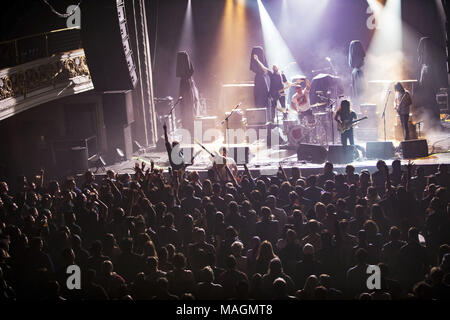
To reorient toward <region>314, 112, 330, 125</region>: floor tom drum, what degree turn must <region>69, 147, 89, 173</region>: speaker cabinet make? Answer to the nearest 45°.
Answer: approximately 90° to its left

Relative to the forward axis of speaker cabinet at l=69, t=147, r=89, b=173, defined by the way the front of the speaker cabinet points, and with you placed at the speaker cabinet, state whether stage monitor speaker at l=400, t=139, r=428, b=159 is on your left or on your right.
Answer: on your left

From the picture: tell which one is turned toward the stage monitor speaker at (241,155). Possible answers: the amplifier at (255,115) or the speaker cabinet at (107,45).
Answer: the amplifier

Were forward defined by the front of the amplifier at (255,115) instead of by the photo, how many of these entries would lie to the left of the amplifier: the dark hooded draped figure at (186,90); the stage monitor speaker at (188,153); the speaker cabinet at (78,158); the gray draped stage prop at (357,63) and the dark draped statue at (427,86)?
2

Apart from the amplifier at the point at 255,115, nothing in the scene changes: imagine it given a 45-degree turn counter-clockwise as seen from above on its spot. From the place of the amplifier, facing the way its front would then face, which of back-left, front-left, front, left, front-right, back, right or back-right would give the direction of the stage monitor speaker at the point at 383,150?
front

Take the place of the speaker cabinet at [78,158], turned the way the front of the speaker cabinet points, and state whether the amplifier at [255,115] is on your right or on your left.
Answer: on your left

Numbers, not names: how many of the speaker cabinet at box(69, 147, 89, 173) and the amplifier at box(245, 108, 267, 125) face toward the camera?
2

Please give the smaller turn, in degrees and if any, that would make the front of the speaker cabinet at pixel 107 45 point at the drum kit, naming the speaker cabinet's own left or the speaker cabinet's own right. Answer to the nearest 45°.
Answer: approximately 135° to the speaker cabinet's own left

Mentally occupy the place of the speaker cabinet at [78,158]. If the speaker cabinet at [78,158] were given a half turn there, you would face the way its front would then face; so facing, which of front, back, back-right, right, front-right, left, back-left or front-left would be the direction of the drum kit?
right

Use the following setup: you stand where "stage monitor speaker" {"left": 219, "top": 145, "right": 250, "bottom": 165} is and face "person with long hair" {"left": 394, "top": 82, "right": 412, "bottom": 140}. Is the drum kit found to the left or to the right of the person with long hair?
left

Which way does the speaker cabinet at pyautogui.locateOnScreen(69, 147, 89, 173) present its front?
toward the camera

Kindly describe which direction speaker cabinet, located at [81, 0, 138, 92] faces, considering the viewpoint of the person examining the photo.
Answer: facing the viewer and to the left of the viewer

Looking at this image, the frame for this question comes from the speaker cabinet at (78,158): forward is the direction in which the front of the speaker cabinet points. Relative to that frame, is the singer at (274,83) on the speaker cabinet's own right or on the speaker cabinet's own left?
on the speaker cabinet's own left

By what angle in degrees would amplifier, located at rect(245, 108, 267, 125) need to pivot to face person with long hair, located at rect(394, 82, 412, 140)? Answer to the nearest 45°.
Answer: approximately 45° to its left

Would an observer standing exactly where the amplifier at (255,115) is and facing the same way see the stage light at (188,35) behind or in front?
behind

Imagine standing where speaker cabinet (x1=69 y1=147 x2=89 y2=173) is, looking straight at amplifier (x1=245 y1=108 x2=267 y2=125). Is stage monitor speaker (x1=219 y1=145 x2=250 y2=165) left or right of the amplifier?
right
